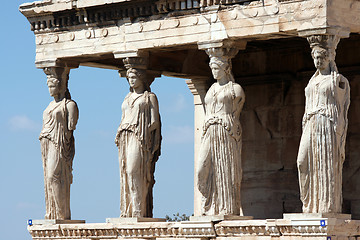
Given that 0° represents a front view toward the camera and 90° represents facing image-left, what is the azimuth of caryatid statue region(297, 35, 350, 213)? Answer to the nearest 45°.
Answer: approximately 45°

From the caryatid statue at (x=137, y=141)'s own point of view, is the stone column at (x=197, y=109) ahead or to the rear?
to the rear

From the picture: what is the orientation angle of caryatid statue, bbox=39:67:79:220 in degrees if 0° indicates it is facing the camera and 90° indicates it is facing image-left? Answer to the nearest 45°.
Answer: approximately 45°

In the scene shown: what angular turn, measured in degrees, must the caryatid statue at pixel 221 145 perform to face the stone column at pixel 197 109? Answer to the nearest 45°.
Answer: approximately 135° to its right
